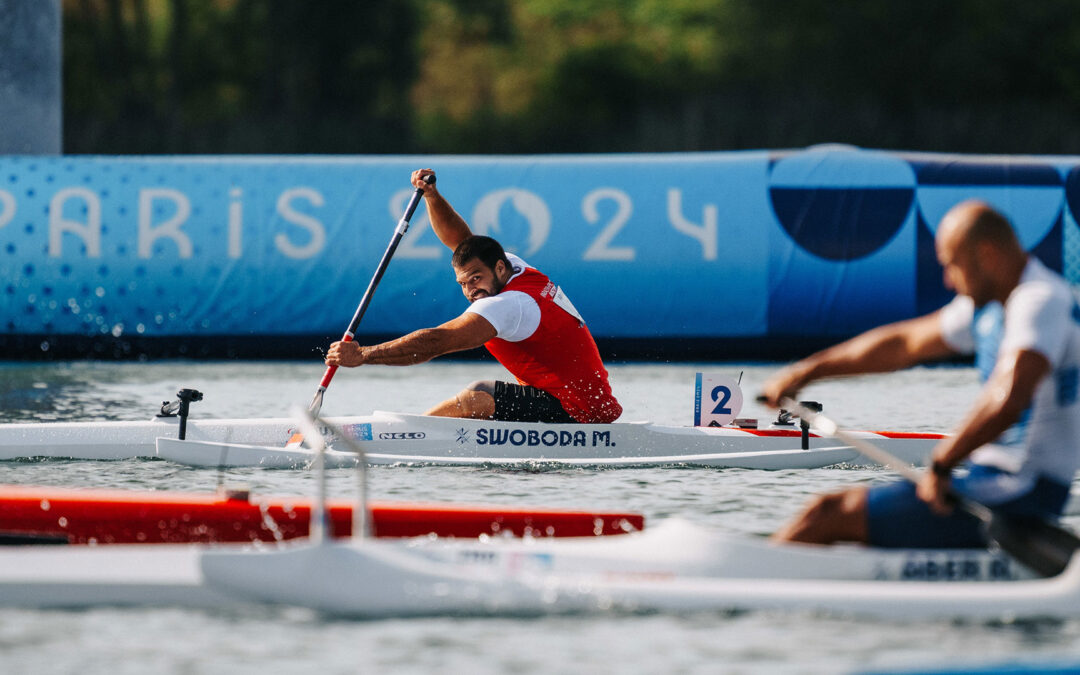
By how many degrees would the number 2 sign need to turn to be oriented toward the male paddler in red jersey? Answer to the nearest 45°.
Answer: approximately 45° to its right

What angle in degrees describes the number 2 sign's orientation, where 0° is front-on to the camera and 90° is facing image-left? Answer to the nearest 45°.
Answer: approximately 0°

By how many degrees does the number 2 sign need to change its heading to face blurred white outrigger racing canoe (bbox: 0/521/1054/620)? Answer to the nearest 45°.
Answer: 0° — it already faces it

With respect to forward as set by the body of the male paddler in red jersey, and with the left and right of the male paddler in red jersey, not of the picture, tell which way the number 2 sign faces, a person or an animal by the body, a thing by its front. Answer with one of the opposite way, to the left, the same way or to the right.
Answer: to the left

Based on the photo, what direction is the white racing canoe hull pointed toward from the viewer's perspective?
to the viewer's left

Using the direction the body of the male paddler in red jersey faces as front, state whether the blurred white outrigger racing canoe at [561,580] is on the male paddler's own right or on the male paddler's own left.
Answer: on the male paddler's own left

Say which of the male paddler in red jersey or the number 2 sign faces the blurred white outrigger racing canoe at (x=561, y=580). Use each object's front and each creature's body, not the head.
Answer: the number 2 sign

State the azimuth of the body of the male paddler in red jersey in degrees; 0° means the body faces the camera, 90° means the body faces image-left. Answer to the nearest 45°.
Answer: approximately 90°
